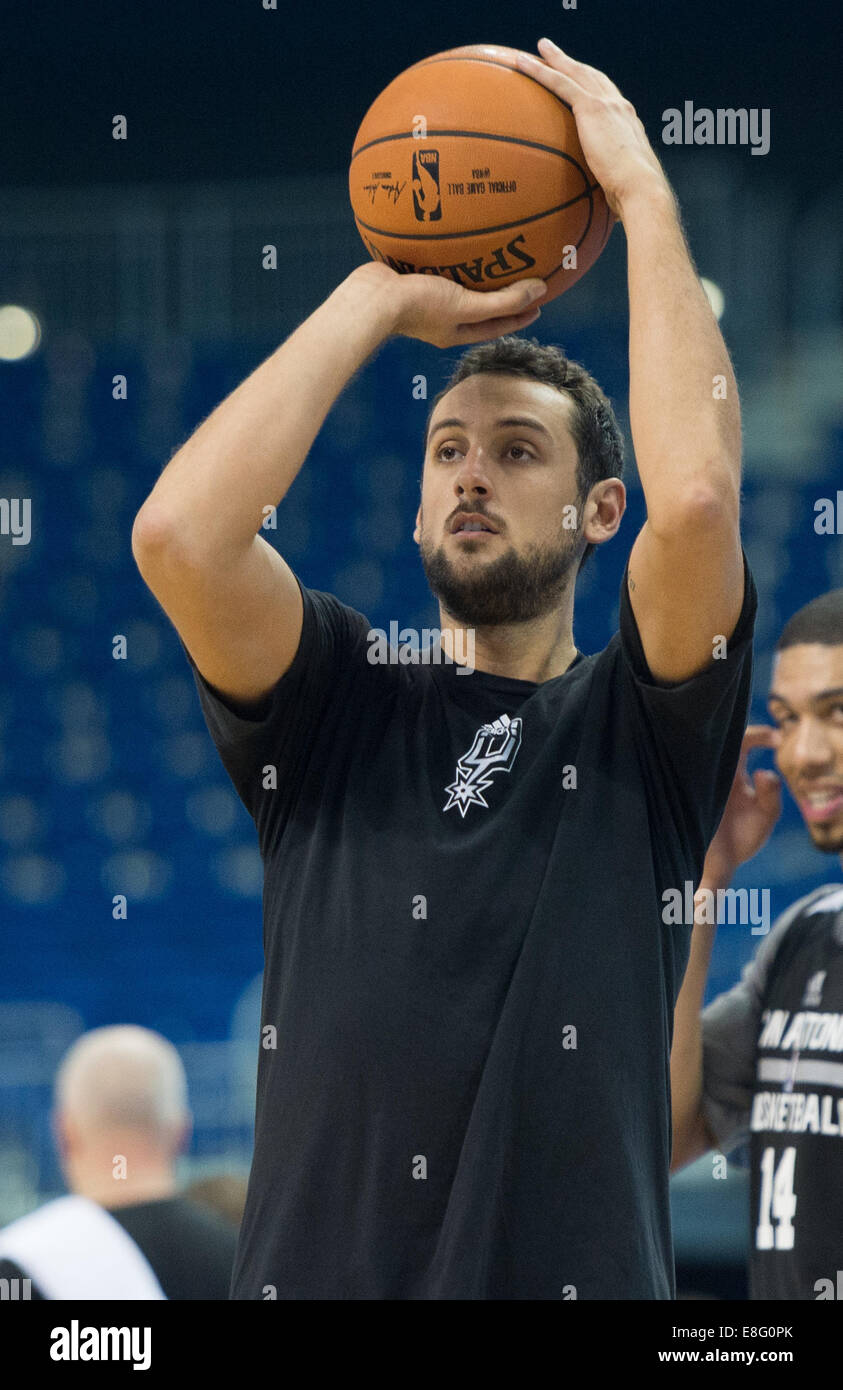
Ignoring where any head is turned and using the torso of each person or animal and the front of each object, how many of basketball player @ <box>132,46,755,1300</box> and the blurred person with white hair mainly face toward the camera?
1

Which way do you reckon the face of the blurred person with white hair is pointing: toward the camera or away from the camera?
away from the camera

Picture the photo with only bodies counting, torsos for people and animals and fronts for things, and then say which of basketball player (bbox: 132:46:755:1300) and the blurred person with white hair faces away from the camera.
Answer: the blurred person with white hair

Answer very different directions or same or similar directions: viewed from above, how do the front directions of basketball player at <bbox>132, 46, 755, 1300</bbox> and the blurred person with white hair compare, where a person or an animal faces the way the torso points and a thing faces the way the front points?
very different directions

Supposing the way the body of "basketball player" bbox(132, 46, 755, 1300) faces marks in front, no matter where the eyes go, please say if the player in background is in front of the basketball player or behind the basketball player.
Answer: behind

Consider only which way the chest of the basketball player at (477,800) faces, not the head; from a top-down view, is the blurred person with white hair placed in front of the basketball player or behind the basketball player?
behind

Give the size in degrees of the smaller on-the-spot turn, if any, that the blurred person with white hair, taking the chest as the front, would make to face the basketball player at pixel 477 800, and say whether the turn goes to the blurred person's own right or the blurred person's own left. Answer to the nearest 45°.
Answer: approximately 180°

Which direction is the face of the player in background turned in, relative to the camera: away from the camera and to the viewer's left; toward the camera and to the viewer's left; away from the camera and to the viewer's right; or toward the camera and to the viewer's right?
toward the camera and to the viewer's left

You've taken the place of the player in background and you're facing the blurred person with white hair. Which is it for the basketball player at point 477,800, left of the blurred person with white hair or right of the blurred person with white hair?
left

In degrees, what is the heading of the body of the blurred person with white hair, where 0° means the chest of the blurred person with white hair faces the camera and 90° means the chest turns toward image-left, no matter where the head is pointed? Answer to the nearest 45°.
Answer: approximately 180°

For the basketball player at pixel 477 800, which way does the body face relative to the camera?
toward the camera
